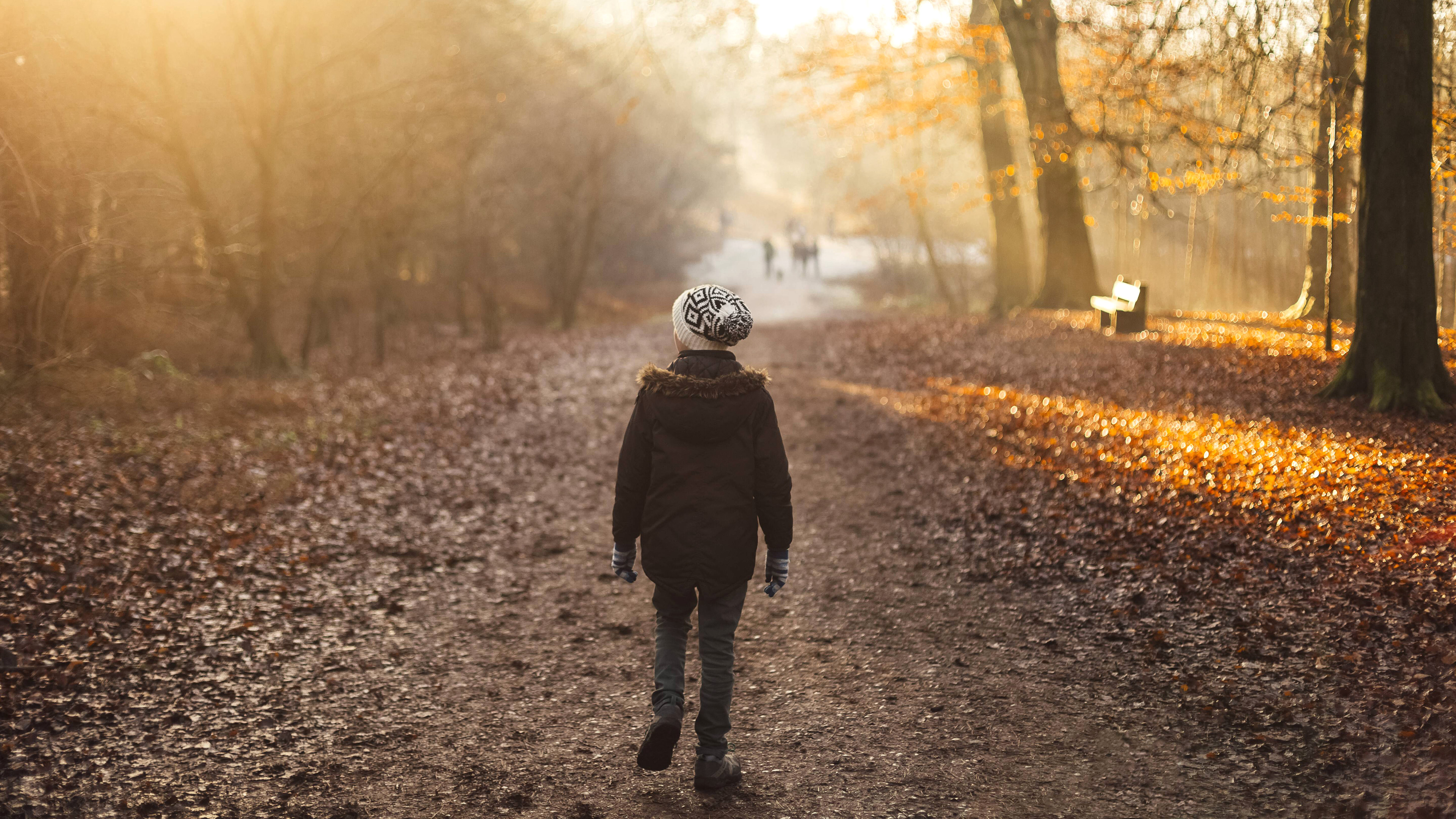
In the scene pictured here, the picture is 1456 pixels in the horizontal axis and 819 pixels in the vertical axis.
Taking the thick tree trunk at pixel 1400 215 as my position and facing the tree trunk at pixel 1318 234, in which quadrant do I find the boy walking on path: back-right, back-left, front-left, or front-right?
back-left

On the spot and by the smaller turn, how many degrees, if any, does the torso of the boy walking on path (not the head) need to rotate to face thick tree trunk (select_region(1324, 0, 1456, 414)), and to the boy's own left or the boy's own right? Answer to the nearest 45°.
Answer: approximately 45° to the boy's own right

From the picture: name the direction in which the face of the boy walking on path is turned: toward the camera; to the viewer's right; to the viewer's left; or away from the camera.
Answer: away from the camera

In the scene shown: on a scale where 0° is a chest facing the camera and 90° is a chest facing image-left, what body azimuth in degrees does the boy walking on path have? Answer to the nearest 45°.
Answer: approximately 180°

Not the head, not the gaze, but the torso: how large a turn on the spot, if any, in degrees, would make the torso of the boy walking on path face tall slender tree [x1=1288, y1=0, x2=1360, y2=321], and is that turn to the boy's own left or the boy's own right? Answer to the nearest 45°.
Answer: approximately 45° to the boy's own right

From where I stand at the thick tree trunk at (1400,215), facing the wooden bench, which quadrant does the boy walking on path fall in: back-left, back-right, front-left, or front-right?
back-left
